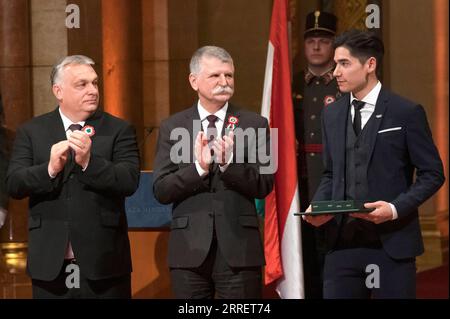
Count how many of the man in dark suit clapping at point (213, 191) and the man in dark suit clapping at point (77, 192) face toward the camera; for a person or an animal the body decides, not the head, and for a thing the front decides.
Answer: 2

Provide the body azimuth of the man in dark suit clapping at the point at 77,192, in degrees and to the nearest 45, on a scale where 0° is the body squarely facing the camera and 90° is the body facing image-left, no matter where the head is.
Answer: approximately 0°

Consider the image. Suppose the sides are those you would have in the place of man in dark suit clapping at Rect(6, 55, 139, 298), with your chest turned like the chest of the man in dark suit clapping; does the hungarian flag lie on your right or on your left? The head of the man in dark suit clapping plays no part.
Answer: on your left

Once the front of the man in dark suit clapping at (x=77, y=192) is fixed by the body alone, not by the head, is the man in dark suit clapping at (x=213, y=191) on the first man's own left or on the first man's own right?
on the first man's own left

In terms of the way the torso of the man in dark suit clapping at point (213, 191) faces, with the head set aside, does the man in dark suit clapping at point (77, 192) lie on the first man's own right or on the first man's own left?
on the first man's own right

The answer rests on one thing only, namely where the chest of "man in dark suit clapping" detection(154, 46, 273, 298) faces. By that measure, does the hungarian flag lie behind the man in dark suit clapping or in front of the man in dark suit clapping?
behind
